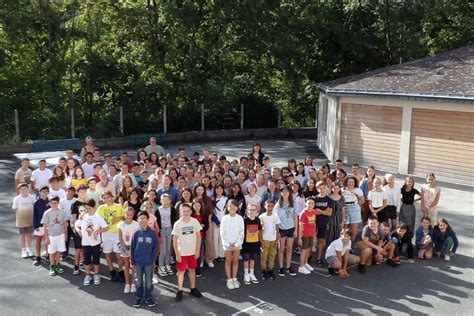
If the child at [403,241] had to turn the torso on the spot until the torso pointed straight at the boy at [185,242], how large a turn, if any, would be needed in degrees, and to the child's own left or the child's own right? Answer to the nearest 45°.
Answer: approximately 45° to the child's own right

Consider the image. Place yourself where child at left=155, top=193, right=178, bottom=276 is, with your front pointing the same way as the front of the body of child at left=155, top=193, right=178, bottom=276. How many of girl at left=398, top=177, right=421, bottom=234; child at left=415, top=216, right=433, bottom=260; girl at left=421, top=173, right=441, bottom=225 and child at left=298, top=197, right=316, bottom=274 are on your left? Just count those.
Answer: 4

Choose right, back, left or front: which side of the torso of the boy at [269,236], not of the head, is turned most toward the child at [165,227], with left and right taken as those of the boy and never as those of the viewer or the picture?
right

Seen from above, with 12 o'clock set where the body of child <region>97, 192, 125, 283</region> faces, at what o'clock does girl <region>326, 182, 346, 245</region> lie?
The girl is roughly at 9 o'clock from the child.

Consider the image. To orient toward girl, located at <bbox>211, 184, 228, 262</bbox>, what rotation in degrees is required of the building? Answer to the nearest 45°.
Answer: approximately 45° to its left

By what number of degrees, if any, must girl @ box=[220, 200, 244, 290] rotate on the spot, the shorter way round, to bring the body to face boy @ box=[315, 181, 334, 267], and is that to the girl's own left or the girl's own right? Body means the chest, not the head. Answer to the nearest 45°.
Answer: approximately 135° to the girl's own left

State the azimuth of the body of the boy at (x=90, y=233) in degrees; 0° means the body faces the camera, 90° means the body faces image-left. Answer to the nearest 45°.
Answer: approximately 0°

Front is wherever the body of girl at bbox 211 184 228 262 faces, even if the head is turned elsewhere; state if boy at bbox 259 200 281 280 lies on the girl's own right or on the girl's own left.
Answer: on the girl's own left

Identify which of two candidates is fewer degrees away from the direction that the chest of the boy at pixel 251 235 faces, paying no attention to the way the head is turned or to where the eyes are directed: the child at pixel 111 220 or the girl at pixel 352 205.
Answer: the child

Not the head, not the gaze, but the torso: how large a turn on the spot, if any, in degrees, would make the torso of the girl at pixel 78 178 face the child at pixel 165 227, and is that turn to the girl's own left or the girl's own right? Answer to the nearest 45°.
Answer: approximately 45° to the girl's own left
